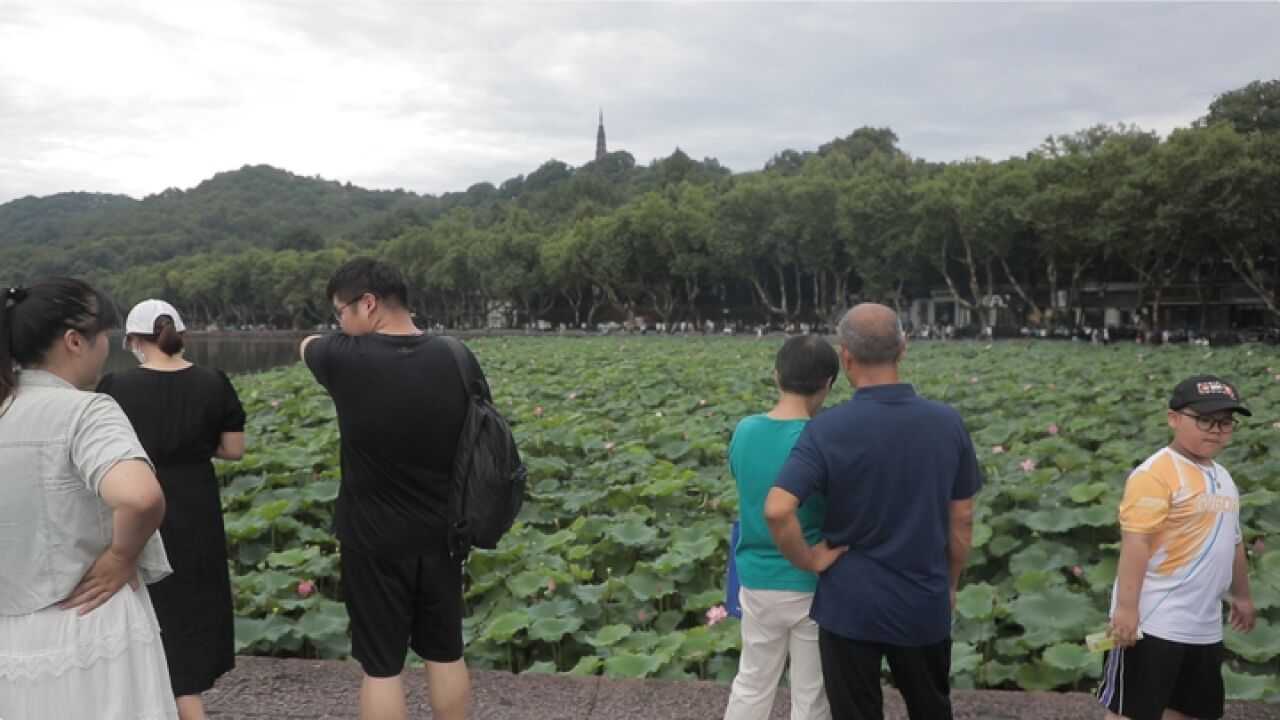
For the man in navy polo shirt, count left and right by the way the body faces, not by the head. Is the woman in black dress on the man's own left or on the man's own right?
on the man's own left

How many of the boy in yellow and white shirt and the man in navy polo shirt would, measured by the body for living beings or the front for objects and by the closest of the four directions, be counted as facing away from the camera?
1

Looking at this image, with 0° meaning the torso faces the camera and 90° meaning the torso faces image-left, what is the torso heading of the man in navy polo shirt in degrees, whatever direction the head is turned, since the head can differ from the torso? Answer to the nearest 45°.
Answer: approximately 180°

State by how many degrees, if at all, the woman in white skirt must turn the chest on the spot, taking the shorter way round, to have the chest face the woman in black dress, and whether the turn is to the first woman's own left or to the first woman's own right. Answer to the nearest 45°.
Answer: approximately 45° to the first woman's own left

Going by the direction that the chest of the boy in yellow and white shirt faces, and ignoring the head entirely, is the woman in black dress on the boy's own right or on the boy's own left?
on the boy's own right

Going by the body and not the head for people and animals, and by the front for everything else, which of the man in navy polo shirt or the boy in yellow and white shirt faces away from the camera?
the man in navy polo shirt

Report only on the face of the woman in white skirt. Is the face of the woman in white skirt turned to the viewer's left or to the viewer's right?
to the viewer's right

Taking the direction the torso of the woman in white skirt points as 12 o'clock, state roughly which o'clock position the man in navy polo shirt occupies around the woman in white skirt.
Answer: The man in navy polo shirt is roughly at 2 o'clock from the woman in white skirt.

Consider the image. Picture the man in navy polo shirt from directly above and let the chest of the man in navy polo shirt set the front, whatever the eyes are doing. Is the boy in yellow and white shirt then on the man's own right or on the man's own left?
on the man's own right

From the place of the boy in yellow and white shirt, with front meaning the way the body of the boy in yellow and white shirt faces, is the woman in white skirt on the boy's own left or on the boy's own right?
on the boy's own right

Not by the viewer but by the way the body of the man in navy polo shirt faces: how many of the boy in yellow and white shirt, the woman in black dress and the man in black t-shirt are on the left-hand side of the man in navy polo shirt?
2

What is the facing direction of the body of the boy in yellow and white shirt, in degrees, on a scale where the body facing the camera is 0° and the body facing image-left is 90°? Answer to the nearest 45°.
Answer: approximately 315°
